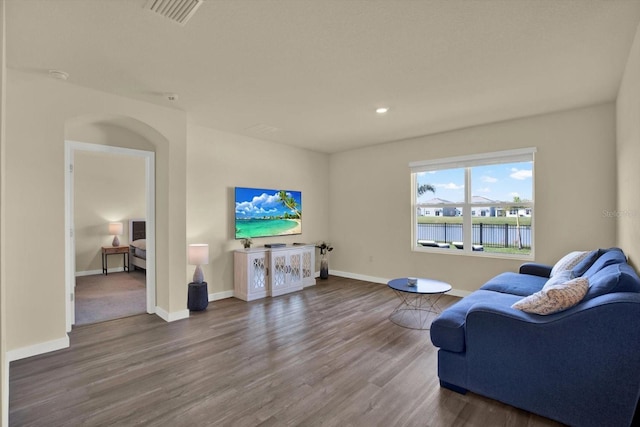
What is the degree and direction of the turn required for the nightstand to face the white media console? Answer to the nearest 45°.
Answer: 0° — it already faces it

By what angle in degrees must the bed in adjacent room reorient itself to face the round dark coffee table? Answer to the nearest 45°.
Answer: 0° — it already faces it

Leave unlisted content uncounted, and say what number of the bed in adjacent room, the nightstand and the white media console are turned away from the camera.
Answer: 0

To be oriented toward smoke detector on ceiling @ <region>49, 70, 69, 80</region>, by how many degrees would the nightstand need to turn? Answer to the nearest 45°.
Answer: approximately 45° to its right

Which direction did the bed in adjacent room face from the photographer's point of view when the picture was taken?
facing the viewer and to the right of the viewer

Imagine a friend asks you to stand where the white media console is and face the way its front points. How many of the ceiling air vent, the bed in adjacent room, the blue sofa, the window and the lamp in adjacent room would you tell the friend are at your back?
2

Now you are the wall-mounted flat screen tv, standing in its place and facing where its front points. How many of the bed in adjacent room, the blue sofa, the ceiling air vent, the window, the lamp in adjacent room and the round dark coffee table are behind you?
2

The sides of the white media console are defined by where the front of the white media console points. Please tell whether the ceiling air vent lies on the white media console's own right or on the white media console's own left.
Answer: on the white media console's own right

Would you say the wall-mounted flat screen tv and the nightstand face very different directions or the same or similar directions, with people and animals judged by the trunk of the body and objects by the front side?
same or similar directions

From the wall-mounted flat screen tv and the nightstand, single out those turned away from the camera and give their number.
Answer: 0

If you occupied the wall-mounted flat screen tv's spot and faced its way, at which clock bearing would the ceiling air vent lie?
The ceiling air vent is roughly at 2 o'clock from the wall-mounted flat screen tv.

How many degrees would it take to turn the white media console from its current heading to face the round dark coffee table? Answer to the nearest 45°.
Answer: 0° — it already faces it

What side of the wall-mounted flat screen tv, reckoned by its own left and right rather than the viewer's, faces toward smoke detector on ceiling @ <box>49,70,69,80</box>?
right

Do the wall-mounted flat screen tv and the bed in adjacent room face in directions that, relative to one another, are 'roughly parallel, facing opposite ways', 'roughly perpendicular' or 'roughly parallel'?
roughly parallel
